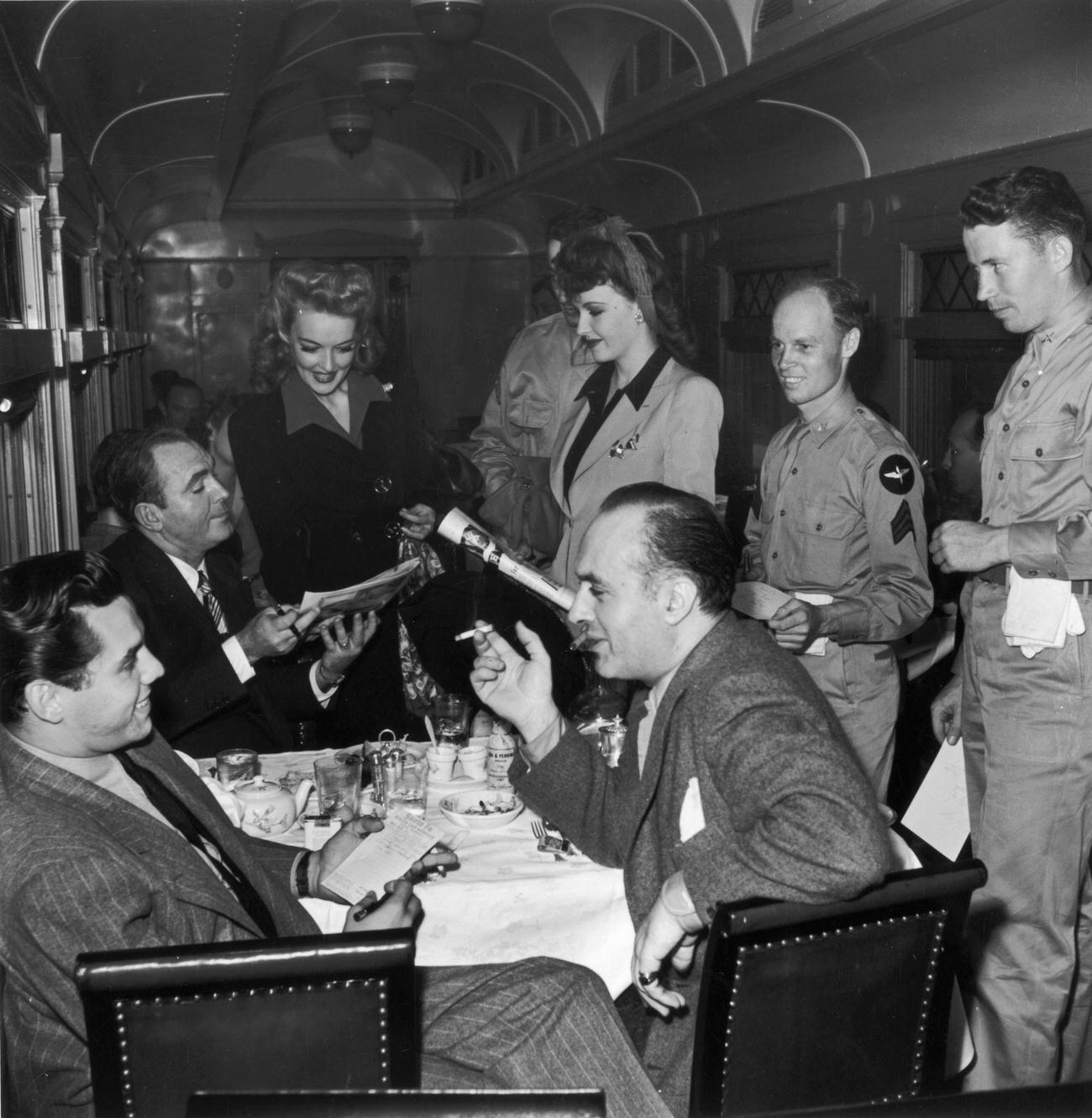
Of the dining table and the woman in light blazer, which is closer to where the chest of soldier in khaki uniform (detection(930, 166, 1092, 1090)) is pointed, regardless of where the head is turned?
the dining table

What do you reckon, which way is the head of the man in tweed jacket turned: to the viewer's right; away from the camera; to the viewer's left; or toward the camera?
to the viewer's left

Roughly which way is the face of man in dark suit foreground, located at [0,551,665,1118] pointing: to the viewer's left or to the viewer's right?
to the viewer's right

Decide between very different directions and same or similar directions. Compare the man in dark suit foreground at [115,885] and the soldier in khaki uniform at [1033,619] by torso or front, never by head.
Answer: very different directions

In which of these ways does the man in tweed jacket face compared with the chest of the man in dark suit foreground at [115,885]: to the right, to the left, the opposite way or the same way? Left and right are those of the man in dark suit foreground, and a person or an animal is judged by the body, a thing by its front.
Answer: the opposite way

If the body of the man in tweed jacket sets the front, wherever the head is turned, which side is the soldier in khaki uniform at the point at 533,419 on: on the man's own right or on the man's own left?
on the man's own right

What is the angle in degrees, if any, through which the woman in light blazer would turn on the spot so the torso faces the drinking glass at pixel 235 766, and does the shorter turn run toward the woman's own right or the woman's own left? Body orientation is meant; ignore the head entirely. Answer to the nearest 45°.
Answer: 0° — they already face it

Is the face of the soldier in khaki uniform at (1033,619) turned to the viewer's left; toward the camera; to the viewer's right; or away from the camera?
to the viewer's left

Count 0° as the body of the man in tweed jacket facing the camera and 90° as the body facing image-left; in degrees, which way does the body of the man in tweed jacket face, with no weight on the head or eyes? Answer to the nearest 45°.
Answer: approximately 90°

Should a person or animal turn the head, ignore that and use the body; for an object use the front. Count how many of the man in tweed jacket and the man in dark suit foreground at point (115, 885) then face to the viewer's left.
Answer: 1

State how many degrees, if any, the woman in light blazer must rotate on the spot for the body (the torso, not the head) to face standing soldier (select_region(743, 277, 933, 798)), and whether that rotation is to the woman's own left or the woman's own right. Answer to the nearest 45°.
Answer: approximately 90° to the woman's own left
